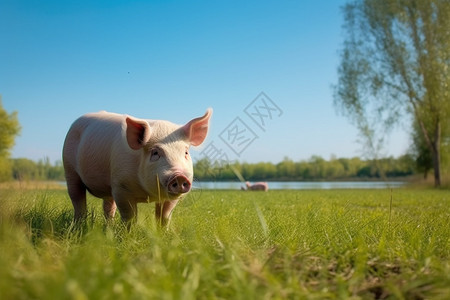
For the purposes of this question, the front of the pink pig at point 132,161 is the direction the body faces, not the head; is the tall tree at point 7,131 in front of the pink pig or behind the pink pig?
behind

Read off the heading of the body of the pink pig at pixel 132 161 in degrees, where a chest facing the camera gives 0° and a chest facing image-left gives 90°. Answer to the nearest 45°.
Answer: approximately 315°
